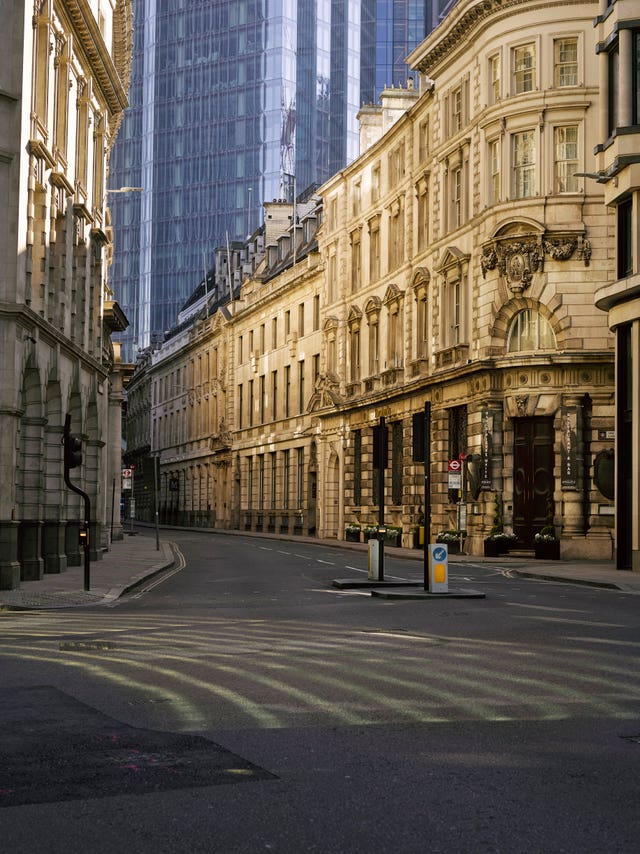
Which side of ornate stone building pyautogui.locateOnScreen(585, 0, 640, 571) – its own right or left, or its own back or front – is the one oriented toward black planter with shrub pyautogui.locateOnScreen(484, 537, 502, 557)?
right

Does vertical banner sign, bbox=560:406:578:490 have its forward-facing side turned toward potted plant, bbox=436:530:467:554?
no

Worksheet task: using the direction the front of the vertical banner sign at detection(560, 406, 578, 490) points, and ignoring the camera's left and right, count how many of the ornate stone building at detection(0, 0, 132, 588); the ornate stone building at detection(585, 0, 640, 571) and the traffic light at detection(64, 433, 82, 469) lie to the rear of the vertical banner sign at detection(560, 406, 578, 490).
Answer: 0

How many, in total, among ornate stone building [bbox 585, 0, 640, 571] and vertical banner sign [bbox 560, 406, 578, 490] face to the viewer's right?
0

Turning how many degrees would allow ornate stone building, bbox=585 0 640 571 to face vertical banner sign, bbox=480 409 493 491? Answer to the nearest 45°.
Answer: approximately 90° to its right

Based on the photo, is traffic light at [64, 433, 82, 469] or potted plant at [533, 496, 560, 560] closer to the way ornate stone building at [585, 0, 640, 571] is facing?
the traffic light

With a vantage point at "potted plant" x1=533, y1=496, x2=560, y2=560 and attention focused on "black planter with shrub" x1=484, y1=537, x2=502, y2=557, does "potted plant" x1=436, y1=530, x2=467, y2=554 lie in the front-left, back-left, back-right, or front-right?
front-right

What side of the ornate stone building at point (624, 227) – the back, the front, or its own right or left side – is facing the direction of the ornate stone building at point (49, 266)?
front

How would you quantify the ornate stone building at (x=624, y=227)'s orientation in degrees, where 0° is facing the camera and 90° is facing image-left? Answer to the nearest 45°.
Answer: approximately 45°

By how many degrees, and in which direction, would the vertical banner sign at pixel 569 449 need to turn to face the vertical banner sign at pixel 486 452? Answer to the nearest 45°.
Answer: approximately 135° to its right

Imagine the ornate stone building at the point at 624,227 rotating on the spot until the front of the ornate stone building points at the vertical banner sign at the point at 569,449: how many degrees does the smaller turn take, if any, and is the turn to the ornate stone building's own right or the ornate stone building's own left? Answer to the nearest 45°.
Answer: approximately 135° to the ornate stone building's own right
